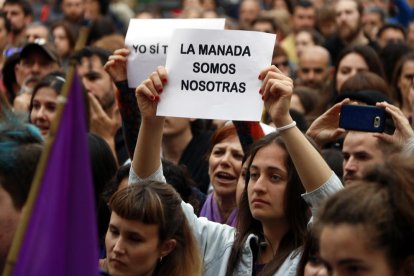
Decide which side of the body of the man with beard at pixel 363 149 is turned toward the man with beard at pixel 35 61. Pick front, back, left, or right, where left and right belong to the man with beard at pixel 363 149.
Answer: right

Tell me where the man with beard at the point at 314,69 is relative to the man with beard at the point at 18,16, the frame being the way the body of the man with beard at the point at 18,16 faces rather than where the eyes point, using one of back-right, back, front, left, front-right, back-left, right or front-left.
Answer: left

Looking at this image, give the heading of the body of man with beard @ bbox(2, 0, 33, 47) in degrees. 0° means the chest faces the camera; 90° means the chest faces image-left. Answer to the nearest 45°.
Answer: approximately 45°

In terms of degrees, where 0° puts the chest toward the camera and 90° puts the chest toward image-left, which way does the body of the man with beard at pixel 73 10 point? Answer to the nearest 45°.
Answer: approximately 0°

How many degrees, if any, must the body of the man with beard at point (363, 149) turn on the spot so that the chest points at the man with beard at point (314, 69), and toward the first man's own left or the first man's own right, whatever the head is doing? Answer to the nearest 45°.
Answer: approximately 135° to the first man's own right

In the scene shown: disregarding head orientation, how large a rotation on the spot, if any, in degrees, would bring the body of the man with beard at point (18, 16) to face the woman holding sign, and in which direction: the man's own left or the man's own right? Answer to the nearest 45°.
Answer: approximately 45° to the man's own left
